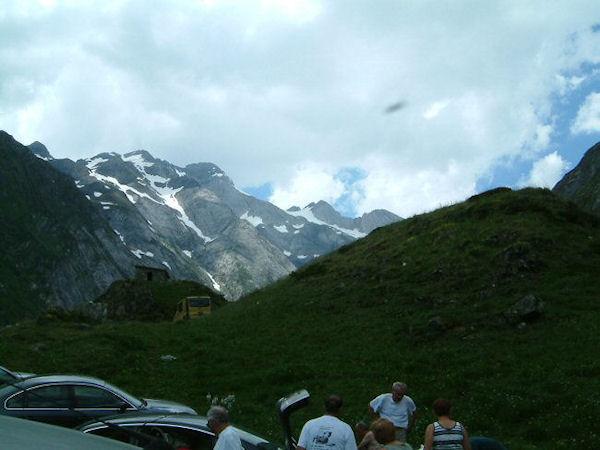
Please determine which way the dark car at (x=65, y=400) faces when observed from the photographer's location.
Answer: facing to the right of the viewer

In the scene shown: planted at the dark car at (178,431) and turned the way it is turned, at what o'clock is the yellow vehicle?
The yellow vehicle is roughly at 3 o'clock from the dark car.

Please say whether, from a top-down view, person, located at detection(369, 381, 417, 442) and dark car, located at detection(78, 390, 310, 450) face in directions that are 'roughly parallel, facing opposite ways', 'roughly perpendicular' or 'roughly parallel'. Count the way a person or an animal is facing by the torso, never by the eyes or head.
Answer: roughly perpendicular

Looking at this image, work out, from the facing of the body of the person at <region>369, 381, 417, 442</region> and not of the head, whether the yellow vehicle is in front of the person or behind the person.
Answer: behind

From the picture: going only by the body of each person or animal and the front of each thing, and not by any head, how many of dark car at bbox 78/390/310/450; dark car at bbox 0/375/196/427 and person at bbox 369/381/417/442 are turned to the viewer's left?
1

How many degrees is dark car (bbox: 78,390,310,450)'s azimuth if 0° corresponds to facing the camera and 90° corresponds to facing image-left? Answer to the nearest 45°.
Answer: approximately 90°

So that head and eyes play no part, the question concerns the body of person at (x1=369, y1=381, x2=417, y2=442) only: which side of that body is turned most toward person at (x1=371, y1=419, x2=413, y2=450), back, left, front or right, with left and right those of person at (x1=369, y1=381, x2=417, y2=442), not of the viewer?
front

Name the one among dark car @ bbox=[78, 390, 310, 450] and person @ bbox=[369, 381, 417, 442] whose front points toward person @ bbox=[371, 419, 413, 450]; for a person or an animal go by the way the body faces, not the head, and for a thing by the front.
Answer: person @ bbox=[369, 381, 417, 442]

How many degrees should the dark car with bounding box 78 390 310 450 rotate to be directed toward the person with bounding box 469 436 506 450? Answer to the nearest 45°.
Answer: approximately 180°
